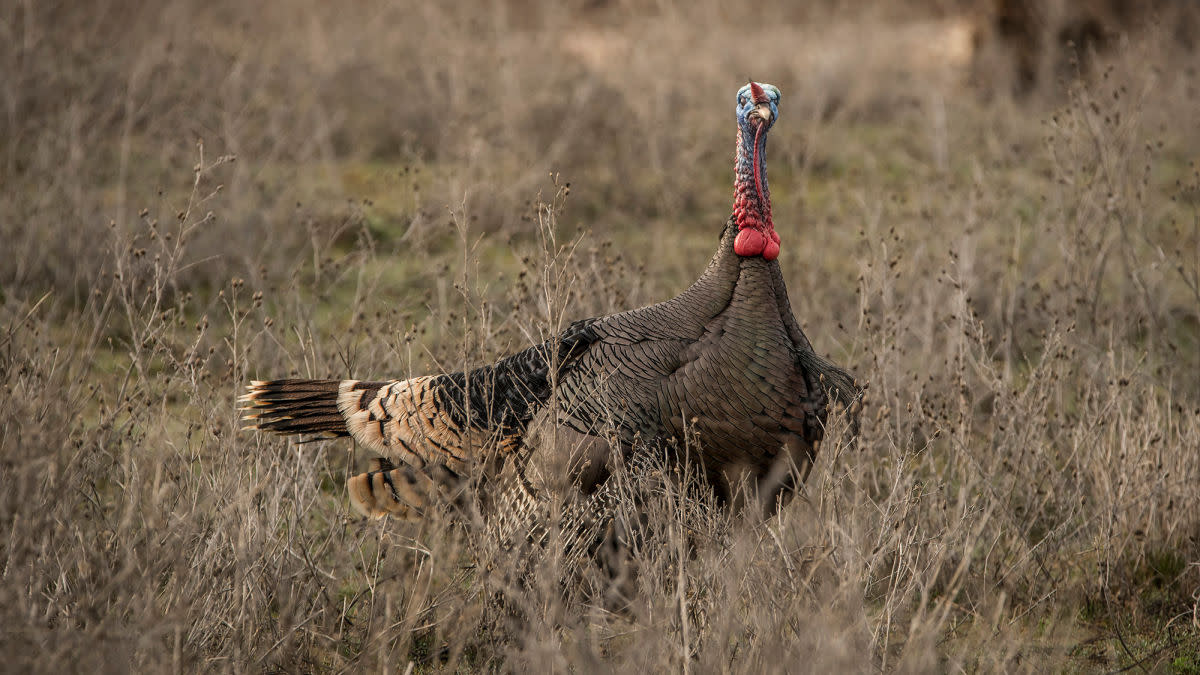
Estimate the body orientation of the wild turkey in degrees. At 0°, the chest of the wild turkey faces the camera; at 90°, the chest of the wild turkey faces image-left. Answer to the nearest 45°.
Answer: approximately 315°
